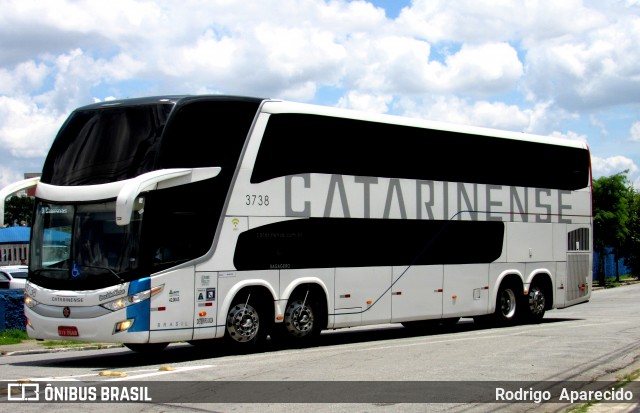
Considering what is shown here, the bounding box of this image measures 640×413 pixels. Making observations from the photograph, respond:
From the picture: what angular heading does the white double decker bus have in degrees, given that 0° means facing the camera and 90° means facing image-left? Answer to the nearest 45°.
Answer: approximately 45°
